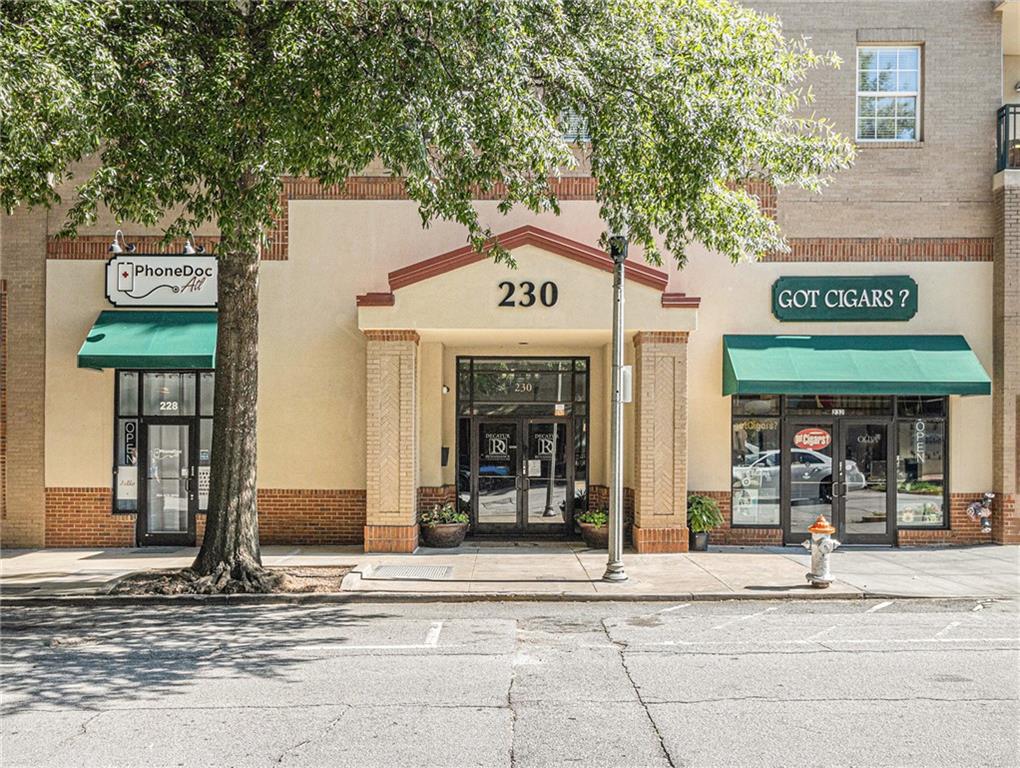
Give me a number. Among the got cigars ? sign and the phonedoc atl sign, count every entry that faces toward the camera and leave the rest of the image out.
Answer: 2

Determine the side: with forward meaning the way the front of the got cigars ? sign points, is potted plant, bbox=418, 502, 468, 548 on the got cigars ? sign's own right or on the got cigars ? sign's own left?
on the got cigars ? sign's own right

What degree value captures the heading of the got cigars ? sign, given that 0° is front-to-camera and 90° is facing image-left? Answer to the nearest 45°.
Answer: approximately 0°

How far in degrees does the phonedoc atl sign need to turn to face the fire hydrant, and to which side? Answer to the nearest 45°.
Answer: approximately 45° to its left

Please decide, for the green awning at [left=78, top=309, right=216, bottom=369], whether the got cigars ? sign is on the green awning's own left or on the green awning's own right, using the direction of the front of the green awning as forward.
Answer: on the green awning's own left
